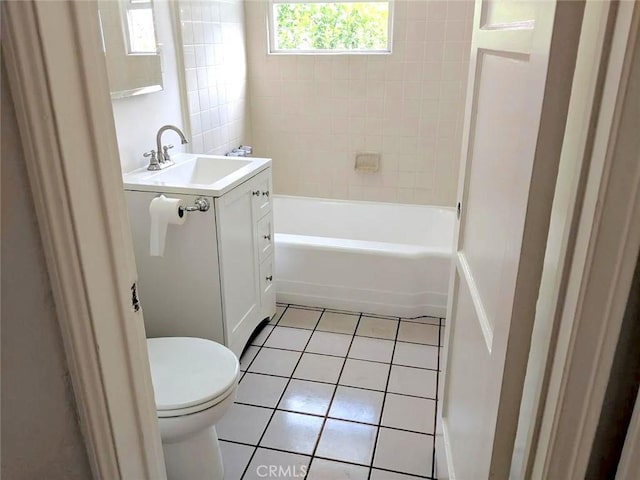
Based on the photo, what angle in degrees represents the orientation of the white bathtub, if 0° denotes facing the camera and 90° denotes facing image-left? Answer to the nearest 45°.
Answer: approximately 0°

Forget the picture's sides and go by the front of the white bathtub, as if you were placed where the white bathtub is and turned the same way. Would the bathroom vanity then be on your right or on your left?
on your right

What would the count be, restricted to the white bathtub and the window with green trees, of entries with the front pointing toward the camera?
2

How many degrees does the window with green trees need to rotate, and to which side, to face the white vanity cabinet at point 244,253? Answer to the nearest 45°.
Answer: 0° — it already faces it

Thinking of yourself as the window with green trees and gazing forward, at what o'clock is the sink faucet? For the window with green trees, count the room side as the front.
The sink faucet is roughly at 1 o'clock from the window with green trees.

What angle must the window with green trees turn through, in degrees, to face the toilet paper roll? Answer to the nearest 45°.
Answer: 0° — it already faces it
